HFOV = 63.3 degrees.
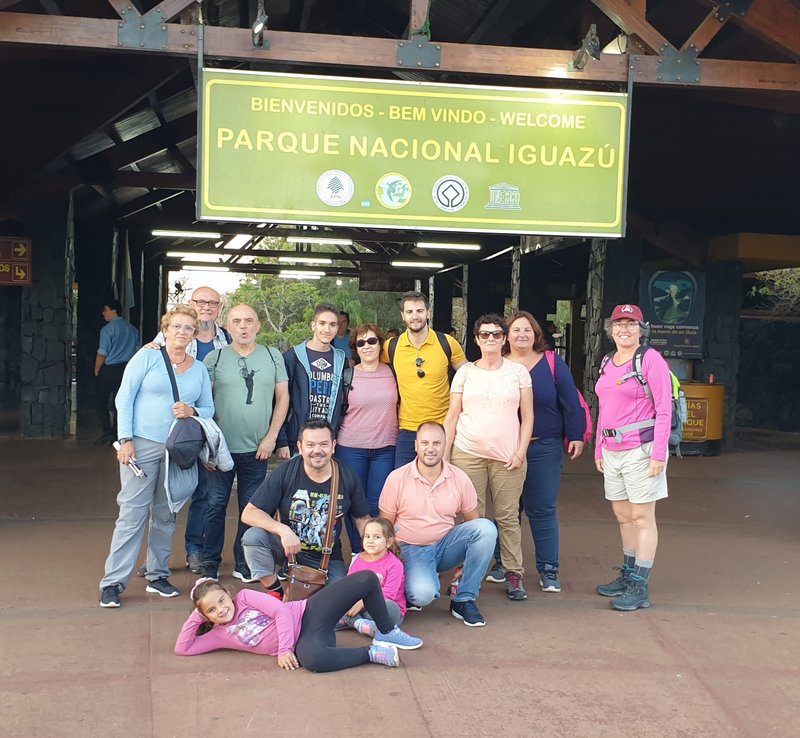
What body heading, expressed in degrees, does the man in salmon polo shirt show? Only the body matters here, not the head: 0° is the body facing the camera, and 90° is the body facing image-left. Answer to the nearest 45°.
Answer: approximately 0°

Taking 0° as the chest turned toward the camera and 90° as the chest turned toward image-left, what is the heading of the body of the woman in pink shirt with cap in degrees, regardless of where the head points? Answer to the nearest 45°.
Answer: approximately 45°

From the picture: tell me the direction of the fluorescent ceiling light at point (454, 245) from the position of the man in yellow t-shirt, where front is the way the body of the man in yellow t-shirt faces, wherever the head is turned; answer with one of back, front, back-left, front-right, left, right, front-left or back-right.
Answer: back

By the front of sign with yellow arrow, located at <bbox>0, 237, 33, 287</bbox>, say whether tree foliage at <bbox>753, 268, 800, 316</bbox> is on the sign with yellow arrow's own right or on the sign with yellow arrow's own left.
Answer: on the sign with yellow arrow's own left

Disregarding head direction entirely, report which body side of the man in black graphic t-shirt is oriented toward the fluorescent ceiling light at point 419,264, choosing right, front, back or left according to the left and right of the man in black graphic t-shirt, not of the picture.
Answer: back

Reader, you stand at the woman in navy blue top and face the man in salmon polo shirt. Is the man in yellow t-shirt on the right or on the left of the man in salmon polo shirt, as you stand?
right

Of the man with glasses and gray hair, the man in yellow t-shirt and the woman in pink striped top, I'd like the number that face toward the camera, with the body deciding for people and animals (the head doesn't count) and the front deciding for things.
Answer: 3

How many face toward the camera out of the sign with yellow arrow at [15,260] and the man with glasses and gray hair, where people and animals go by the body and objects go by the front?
2

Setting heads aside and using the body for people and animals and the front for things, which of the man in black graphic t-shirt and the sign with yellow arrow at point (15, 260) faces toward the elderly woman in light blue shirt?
the sign with yellow arrow

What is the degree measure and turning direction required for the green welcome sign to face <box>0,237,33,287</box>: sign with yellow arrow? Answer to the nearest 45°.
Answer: approximately 135° to its right

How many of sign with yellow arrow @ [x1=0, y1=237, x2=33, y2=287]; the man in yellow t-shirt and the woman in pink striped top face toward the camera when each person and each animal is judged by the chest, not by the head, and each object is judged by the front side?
3
